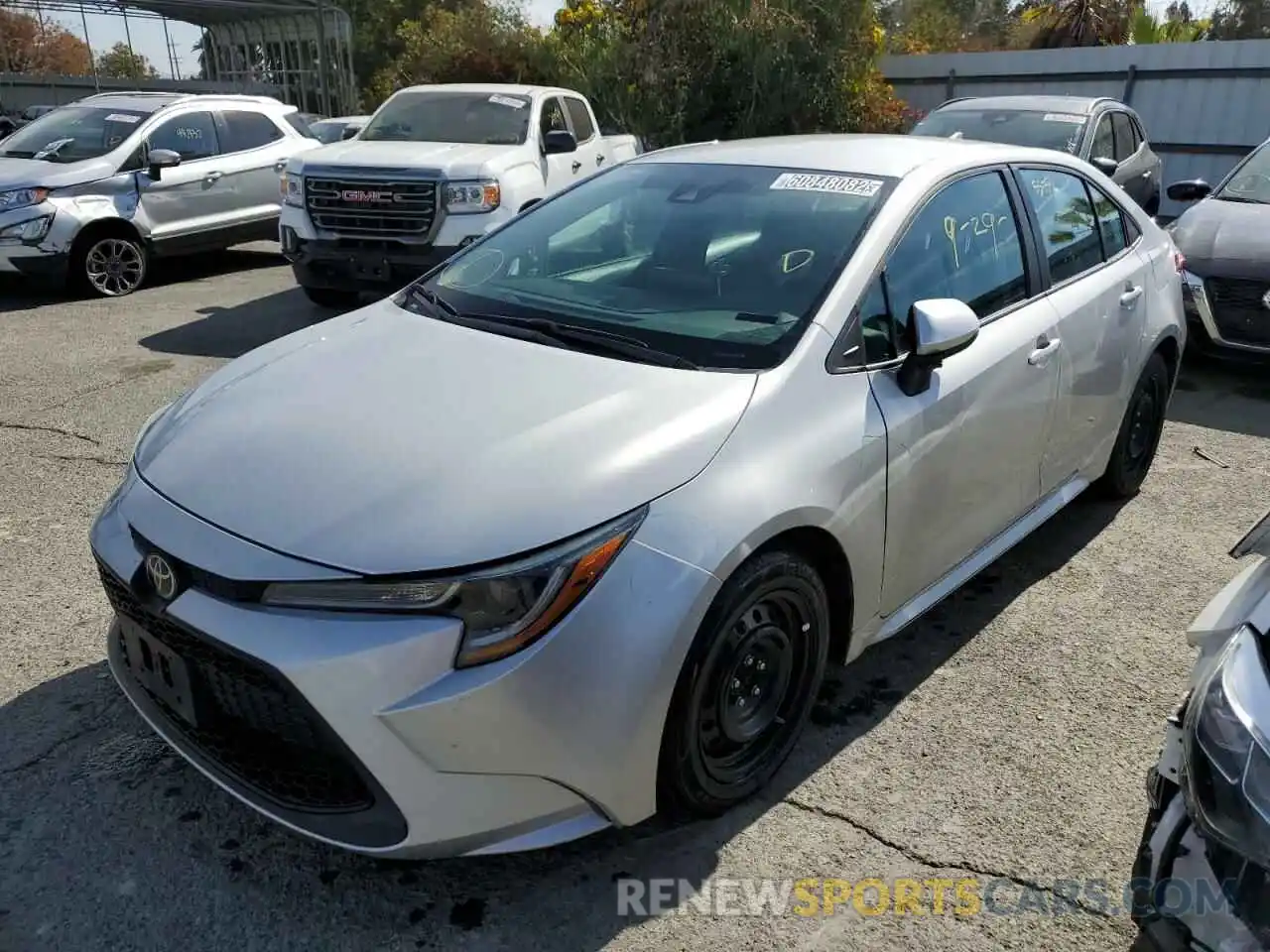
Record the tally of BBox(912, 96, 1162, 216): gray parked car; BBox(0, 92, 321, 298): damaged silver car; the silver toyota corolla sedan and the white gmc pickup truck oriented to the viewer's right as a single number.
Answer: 0

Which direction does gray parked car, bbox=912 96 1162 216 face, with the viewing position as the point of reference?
facing the viewer and to the left of the viewer

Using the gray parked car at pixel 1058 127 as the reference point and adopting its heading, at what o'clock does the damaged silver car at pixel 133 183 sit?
The damaged silver car is roughly at 1 o'clock from the gray parked car.

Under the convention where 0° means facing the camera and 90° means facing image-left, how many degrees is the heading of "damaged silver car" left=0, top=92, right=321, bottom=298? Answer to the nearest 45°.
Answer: approximately 45°

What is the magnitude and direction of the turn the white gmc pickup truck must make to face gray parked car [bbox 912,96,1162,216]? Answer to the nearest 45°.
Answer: approximately 135° to its left

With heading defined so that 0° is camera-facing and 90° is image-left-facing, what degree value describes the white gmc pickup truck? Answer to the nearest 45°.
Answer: approximately 45°

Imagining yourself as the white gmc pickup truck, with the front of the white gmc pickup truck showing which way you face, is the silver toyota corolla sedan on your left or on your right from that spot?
on your left

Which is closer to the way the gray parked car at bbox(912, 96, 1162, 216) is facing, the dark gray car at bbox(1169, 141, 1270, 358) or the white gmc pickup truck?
the white gmc pickup truck

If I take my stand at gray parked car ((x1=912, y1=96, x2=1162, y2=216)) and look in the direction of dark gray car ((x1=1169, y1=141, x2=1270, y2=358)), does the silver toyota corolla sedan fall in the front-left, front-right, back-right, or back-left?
front-right

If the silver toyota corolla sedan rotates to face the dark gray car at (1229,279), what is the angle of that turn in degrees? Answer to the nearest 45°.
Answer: approximately 180°

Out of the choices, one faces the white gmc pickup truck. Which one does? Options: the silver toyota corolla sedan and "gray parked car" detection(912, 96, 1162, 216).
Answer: the gray parked car

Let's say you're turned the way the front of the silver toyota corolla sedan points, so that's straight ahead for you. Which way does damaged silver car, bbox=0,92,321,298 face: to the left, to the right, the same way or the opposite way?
the same way
